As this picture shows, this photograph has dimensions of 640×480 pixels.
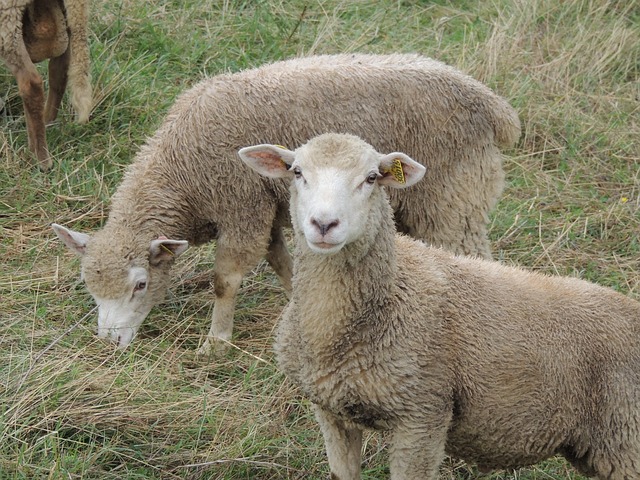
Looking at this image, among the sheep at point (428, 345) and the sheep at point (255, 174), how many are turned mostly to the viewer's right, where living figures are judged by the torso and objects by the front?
0

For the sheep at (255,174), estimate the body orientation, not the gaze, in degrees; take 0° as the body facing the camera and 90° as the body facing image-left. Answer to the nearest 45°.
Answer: approximately 45°

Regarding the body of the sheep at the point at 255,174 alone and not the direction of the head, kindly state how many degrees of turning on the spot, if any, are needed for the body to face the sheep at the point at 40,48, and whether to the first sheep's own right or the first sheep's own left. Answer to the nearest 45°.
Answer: approximately 90° to the first sheep's own right

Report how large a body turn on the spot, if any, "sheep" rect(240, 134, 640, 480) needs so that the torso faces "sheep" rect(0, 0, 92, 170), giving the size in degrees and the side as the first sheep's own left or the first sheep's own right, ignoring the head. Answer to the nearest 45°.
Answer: approximately 90° to the first sheep's own right

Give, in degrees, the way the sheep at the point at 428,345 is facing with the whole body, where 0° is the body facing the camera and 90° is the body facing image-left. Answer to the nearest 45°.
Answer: approximately 45°

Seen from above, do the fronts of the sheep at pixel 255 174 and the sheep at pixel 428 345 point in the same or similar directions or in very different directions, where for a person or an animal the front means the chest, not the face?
same or similar directions
